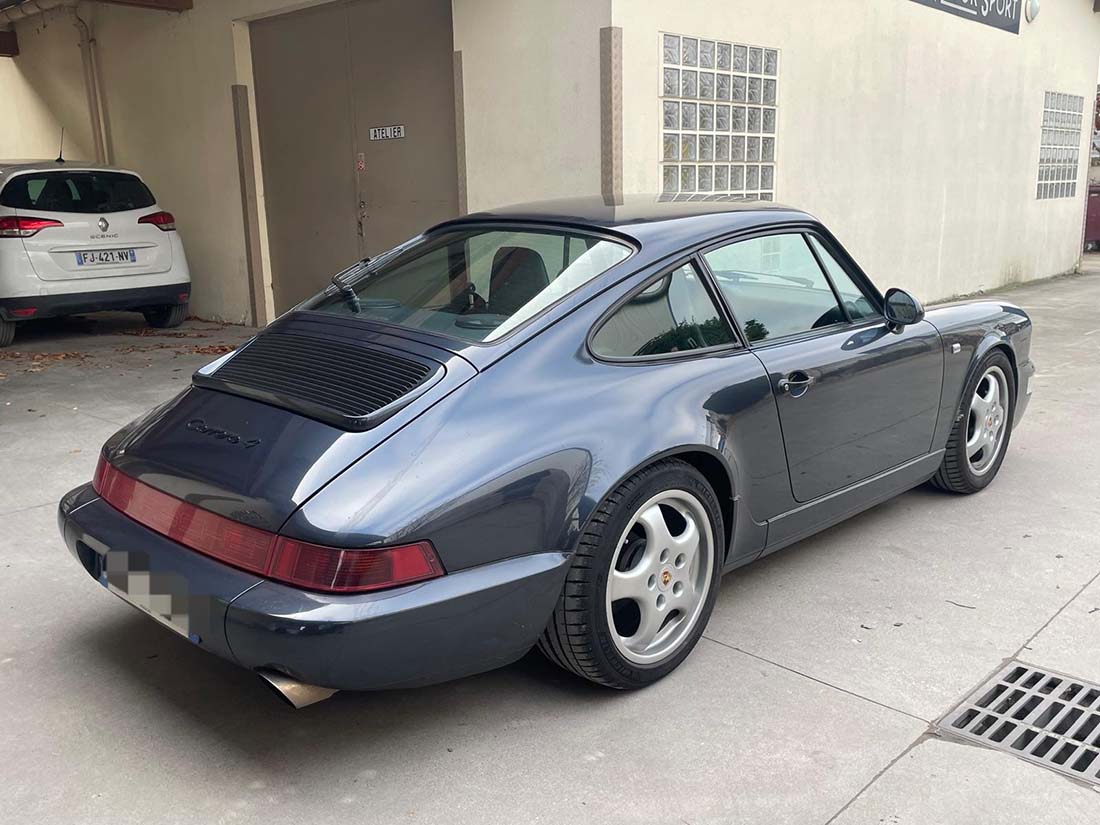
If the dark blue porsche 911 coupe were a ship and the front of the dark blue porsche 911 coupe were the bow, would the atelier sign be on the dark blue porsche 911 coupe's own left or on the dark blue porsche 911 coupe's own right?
on the dark blue porsche 911 coupe's own left

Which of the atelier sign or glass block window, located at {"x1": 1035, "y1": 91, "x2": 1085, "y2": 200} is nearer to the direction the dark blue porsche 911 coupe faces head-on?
the glass block window

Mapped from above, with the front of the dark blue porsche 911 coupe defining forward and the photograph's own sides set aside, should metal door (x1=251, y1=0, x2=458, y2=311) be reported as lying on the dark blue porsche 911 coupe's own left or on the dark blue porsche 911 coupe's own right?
on the dark blue porsche 911 coupe's own left

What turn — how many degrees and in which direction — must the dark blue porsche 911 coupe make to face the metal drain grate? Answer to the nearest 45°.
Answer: approximately 45° to its right

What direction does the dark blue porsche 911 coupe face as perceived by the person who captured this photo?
facing away from the viewer and to the right of the viewer

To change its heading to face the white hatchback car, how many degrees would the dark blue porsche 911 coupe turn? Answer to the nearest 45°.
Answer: approximately 90° to its left

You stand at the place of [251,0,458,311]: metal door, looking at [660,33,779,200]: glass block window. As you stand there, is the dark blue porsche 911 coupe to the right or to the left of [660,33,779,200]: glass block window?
right

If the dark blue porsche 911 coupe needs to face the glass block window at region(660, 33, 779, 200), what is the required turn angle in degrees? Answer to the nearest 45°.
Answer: approximately 45° to its left

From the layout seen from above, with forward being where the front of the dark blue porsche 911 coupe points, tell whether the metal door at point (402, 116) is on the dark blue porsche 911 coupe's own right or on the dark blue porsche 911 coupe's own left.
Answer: on the dark blue porsche 911 coupe's own left

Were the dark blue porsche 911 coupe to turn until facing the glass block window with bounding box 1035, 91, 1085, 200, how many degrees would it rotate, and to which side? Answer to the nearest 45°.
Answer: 0° — it already faces it

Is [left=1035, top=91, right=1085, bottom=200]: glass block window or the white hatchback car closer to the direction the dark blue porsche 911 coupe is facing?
the glass block window
